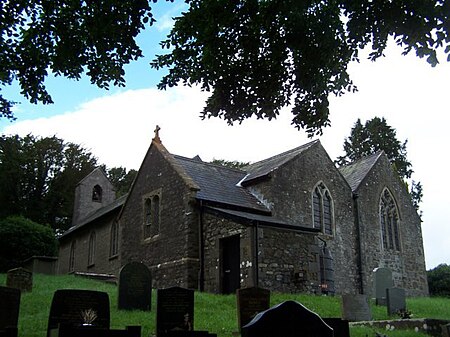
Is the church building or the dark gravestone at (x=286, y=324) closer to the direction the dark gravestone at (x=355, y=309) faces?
the dark gravestone

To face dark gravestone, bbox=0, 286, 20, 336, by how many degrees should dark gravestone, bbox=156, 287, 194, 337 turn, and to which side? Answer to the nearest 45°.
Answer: approximately 90° to its right

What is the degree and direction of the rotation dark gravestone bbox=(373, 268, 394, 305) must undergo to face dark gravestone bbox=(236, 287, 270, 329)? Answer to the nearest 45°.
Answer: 0° — it already faces it

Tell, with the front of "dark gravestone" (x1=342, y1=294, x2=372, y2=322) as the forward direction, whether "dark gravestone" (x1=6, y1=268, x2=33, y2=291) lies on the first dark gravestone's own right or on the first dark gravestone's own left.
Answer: on the first dark gravestone's own right

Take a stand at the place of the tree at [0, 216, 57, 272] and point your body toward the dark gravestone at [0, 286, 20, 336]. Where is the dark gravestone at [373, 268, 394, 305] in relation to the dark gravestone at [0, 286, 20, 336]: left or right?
left

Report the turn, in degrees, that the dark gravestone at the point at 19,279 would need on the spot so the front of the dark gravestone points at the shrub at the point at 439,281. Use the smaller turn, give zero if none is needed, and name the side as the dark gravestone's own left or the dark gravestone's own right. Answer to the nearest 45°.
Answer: approximately 90° to the dark gravestone's own left

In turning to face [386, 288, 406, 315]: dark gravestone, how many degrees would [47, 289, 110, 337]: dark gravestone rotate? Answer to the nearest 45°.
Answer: approximately 135° to its left

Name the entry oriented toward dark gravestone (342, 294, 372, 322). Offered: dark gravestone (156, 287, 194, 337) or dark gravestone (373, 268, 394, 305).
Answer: dark gravestone (373, 268, 394, 305)

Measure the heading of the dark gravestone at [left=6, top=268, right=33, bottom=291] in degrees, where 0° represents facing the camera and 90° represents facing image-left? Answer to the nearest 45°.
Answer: approximately 0°

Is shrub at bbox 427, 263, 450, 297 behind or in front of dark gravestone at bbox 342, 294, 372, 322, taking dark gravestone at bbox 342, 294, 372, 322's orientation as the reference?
behind
